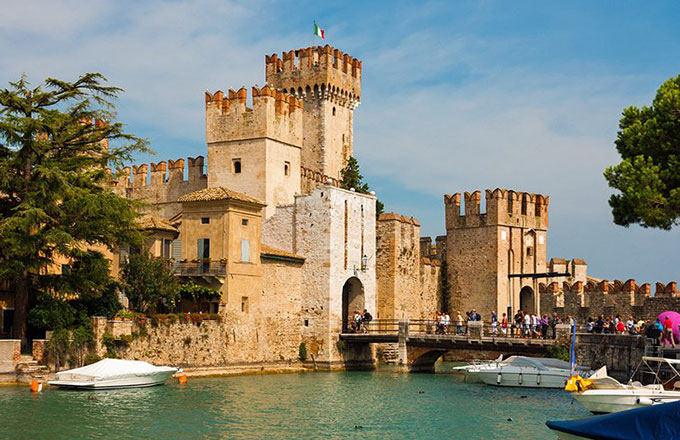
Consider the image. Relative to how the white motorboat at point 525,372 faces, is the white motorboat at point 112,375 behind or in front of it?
in front

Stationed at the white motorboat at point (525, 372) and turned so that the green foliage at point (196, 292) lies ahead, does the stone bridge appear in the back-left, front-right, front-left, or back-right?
front-right

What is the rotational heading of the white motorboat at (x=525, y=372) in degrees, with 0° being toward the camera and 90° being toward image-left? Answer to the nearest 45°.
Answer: approximately 90°

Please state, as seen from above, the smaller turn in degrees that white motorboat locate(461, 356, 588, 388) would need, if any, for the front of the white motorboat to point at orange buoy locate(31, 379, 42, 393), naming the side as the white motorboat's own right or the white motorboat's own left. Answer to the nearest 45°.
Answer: approximately 45° to the white motorboat's own left
